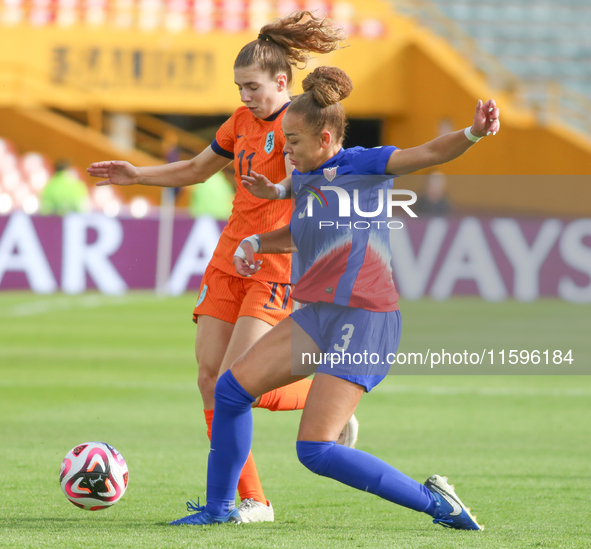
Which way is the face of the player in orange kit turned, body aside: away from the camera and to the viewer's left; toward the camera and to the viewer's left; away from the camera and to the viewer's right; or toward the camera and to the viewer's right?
toward the camera and to the viewer's left

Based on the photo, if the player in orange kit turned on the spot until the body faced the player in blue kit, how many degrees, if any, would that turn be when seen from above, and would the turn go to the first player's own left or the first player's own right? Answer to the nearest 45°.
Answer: approximately 45° to the first player's own left

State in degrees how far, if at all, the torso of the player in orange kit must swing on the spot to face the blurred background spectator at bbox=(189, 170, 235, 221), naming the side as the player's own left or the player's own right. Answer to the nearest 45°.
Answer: approximately 135° to the player's own right

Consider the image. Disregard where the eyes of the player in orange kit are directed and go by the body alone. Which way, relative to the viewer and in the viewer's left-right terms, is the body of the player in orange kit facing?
facing the viewer and to the left of the viewer

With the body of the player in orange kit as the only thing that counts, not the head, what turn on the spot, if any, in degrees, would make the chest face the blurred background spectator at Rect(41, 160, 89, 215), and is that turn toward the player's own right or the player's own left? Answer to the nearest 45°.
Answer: approximately 135° to the player's own right
